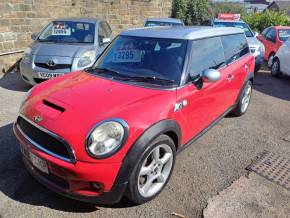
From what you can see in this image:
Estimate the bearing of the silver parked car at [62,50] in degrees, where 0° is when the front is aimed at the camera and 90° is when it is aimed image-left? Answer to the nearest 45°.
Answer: approximately 45°

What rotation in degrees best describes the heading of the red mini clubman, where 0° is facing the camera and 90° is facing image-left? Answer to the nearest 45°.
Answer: approximately 45°

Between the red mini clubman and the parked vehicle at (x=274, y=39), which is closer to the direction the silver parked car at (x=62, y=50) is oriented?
the red mini clubman

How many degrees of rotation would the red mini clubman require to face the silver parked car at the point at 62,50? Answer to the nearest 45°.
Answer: approximately 135° to its right

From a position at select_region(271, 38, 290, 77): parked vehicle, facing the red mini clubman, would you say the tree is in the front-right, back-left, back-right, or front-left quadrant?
back-right

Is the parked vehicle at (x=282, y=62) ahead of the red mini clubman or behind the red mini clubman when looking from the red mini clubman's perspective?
behind

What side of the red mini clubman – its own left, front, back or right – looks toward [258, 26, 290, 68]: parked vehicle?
back

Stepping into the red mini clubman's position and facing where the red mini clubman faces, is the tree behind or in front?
behind
